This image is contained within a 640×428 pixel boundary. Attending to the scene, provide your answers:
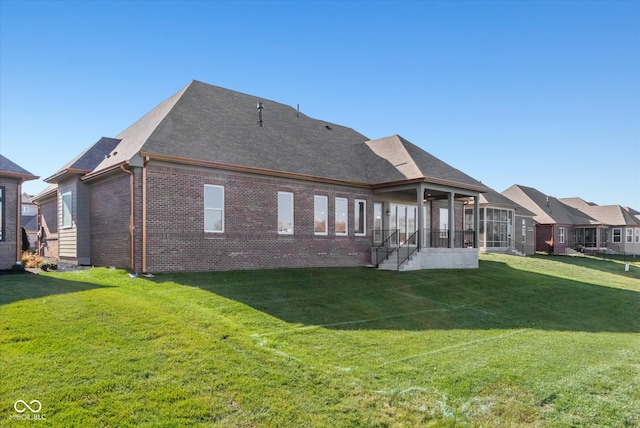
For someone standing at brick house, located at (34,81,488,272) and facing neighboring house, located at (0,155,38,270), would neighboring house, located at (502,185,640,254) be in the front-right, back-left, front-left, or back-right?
back-right

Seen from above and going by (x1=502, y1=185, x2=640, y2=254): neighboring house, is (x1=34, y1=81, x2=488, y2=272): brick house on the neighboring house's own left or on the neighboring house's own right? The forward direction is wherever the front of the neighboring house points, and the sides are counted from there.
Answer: on the neighboring house's own left

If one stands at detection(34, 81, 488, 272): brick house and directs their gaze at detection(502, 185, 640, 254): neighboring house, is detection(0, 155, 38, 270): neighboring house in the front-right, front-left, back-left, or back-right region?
back-left

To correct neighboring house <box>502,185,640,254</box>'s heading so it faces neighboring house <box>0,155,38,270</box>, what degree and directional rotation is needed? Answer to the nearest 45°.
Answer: approximately 135° to its left

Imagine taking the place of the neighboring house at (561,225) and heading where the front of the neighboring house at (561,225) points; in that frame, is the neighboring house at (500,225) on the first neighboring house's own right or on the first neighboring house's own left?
on the first neighboring house's own left

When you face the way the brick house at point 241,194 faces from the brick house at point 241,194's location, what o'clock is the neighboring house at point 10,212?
The neighboring house is roughly at 10 o'clock from the brick house.

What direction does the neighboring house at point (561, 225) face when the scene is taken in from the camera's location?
facing away from the viewer and to the left of the viewer

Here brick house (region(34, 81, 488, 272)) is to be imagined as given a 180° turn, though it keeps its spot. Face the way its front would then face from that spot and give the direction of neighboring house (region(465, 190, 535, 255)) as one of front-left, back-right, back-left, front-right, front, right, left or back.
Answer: left

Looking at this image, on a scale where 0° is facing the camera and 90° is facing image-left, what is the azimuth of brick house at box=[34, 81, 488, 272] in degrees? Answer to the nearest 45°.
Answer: approximately 135°
